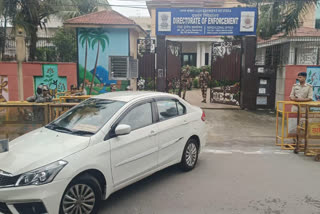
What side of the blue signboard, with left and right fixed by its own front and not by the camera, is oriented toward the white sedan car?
front

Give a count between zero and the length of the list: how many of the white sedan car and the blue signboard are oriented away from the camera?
0

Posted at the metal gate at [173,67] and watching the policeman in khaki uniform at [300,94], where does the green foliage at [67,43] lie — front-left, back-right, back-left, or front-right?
back-right

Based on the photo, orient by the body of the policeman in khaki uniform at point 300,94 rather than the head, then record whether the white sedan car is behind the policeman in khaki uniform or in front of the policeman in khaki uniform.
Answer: in front

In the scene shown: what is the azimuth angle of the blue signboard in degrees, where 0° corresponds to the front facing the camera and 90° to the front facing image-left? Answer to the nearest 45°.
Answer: approximately 0°

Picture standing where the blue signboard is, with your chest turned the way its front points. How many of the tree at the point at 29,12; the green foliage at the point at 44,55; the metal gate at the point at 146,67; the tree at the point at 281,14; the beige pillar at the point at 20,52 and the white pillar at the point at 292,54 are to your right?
4

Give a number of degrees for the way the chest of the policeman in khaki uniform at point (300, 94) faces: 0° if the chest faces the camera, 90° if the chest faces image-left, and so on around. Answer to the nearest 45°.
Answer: approximately 45°

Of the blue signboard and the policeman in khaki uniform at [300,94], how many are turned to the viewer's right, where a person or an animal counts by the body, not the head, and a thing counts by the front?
0

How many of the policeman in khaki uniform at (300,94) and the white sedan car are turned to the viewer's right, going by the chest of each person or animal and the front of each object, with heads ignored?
0

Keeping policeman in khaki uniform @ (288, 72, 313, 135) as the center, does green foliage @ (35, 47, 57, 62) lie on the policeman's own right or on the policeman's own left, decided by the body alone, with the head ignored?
on the policeman's own right
